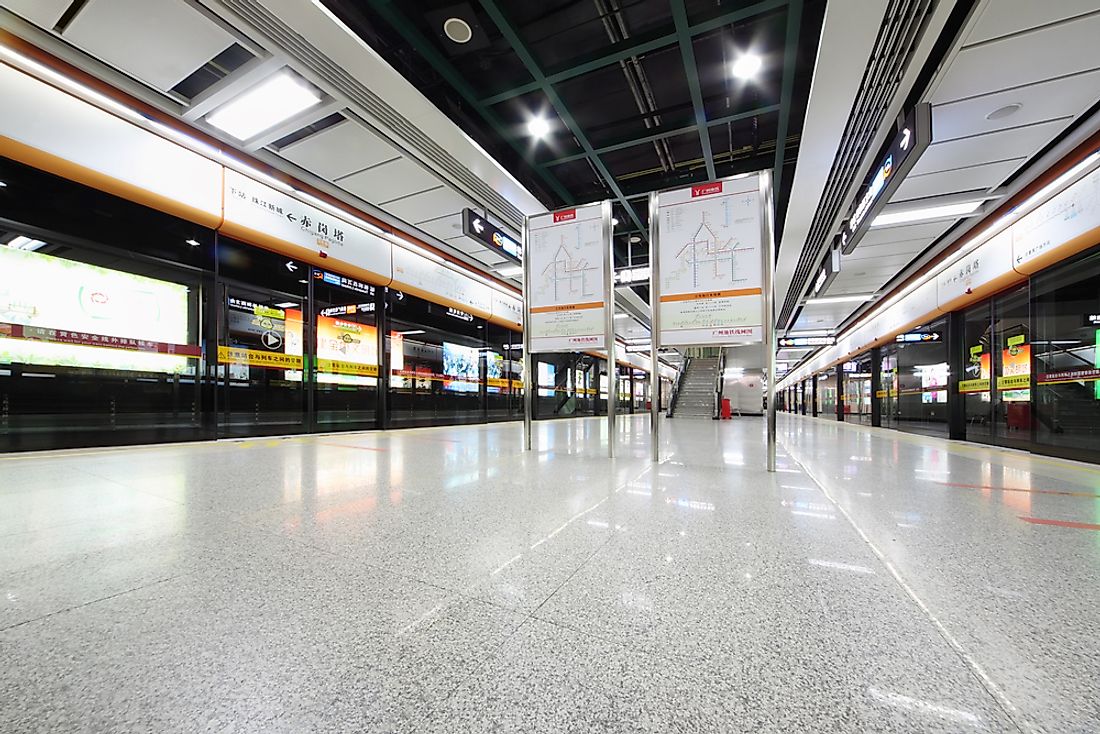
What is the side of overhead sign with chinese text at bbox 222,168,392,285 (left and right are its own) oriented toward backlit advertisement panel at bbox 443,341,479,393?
left

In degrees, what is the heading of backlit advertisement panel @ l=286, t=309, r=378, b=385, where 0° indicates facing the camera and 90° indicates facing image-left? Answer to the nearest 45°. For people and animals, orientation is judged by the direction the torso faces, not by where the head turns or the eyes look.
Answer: approximately 315°

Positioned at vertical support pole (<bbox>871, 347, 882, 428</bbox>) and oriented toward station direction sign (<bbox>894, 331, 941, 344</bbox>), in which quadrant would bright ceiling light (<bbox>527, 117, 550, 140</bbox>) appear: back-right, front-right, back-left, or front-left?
front-right

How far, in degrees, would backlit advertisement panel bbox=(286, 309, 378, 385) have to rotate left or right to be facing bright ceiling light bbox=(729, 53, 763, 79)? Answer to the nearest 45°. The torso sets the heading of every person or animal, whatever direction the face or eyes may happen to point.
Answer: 0° — it already faces it

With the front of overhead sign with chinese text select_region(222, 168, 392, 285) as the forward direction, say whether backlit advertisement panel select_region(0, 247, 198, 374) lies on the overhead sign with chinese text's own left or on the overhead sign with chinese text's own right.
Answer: on the overhead sign with chinese text's own right

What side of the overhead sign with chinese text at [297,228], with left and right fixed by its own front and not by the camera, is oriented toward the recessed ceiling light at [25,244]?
right

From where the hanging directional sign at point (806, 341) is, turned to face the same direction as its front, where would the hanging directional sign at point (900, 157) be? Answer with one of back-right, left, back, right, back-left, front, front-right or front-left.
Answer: front

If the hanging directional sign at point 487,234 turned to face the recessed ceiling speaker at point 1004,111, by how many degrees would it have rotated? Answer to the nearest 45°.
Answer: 0° — it already faces it

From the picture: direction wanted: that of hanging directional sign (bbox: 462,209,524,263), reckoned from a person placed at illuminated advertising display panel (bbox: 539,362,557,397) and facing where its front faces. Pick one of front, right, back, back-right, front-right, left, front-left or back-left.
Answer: front-right

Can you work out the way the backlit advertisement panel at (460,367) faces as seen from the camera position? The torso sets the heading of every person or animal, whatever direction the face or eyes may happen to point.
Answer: facing the viewer and to the right of the viewer

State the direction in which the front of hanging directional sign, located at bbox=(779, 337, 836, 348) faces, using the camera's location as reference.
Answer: facing the viewer

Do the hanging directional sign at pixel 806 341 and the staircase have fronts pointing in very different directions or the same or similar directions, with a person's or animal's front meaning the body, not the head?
same or similar directions

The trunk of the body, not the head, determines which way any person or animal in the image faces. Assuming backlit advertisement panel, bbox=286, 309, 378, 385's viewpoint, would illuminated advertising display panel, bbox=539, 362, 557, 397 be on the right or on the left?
on its left
